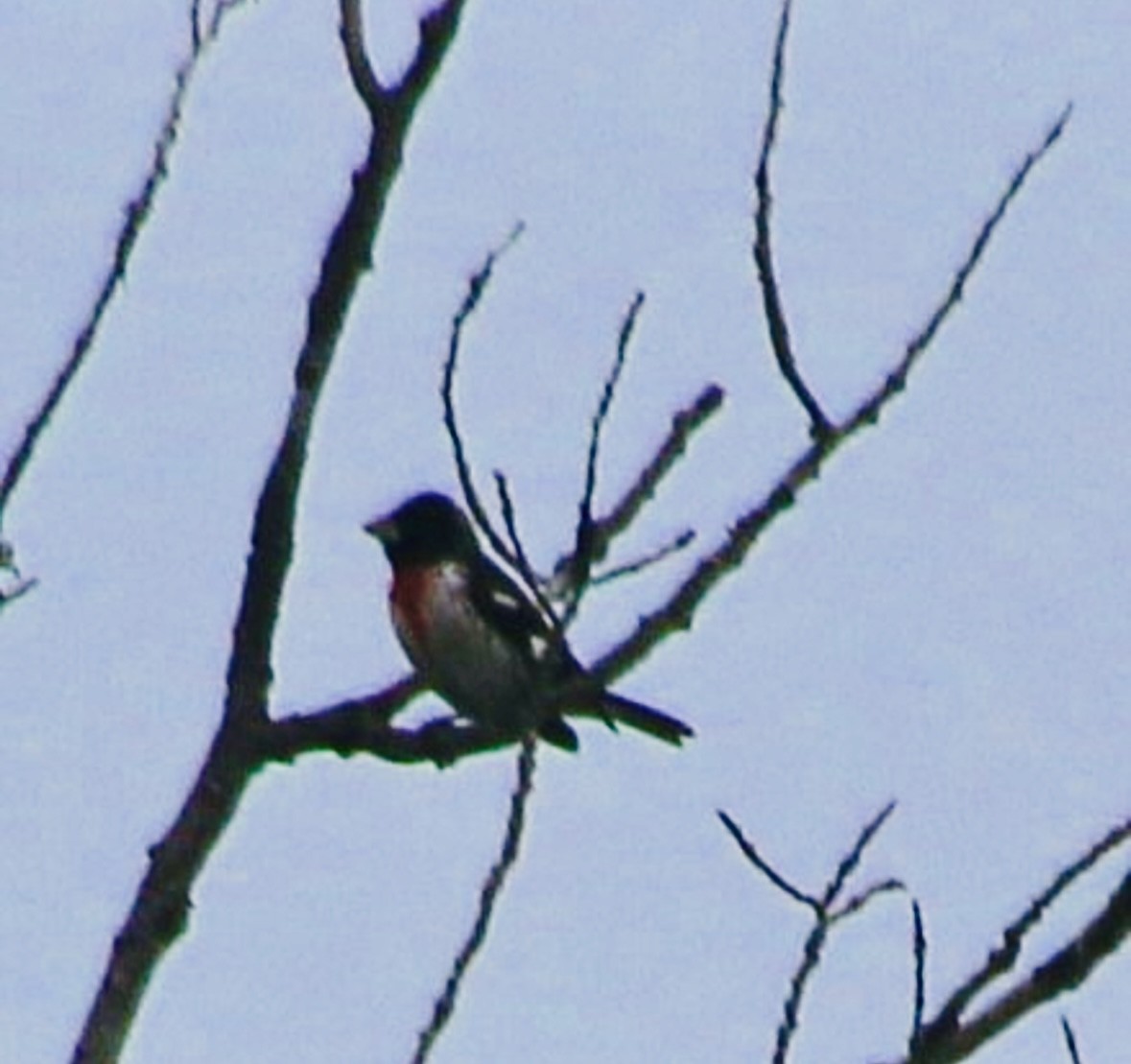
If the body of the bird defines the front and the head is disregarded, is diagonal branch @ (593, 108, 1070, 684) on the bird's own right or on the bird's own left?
on the bird's own left

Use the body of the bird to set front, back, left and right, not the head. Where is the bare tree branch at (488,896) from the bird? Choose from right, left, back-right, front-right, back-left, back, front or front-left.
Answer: left

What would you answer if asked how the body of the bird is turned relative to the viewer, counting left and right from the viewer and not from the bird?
facing to the left of the viewer
